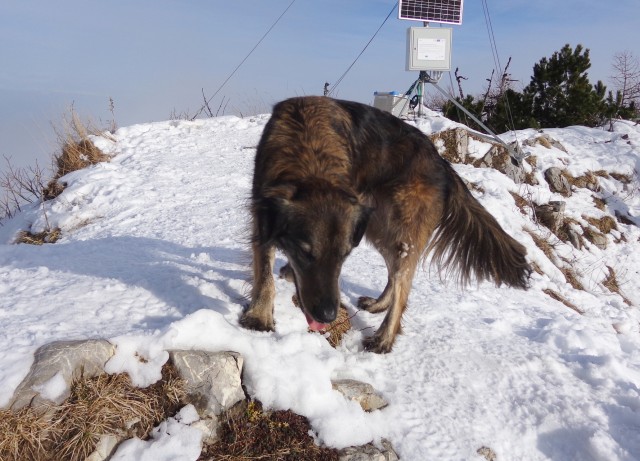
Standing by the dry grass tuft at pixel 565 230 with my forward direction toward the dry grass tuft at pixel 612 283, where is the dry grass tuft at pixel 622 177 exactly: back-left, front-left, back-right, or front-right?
back-left

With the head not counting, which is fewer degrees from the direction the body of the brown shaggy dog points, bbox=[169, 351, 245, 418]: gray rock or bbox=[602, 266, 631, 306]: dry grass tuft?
the gray rock

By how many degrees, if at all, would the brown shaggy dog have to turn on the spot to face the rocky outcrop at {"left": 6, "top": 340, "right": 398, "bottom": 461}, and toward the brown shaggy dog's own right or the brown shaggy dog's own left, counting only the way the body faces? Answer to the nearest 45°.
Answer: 0° — it already faces it

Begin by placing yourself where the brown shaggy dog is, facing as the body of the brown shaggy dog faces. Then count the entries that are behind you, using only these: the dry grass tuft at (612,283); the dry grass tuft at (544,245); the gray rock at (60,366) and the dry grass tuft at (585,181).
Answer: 3

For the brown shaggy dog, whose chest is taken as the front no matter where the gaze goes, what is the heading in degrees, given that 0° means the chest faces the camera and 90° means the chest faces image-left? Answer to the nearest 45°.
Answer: approximately 45°

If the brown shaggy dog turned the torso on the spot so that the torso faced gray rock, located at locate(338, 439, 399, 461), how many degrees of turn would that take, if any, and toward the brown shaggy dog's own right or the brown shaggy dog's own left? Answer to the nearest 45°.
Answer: approximately 45° to the brown shaggy dog's own left

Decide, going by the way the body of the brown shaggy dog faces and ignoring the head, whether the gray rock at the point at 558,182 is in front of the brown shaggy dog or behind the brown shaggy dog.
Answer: behind

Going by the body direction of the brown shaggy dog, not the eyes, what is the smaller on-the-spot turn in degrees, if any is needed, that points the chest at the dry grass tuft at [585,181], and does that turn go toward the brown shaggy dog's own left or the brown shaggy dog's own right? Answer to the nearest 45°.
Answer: approximately 180°

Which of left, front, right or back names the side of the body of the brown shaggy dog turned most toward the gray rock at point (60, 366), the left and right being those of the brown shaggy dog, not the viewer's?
front

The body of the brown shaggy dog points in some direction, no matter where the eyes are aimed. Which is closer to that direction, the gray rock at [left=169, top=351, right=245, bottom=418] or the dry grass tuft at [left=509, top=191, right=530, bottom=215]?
the gray rock

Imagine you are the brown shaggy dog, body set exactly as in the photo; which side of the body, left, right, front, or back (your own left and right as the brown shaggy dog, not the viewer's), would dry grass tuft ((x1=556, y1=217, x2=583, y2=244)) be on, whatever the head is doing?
back

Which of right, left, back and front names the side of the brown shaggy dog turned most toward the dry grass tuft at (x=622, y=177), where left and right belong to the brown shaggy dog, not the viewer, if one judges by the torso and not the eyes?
back

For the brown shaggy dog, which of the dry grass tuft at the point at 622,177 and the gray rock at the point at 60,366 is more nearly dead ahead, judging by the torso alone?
the gray rock

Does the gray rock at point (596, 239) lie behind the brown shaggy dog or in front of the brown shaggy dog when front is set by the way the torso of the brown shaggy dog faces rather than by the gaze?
behind

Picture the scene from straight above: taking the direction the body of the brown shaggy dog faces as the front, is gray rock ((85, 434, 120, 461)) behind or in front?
in front
